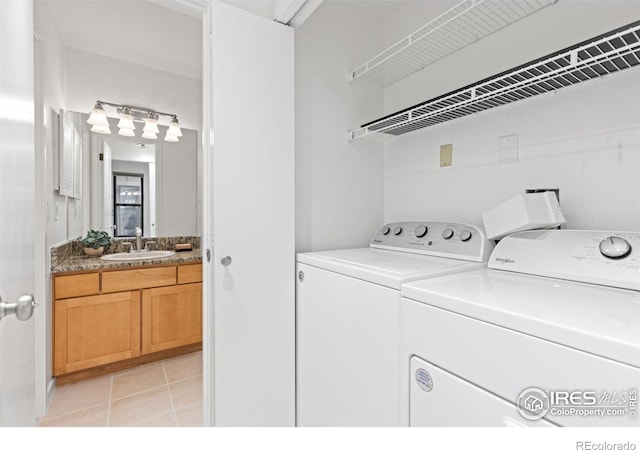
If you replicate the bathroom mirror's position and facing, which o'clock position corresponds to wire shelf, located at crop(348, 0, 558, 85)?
The wire shelf is roughly at 11 o'clock from the bathroom mirror.

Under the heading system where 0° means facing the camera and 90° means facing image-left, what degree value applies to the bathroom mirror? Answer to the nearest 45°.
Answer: approximately 0°

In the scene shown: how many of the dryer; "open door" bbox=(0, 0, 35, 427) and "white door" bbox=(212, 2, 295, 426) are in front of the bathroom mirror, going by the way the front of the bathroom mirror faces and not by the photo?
3

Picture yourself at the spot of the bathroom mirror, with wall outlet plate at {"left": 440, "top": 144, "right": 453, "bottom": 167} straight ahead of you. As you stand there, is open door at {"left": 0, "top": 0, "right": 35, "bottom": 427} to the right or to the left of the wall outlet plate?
right

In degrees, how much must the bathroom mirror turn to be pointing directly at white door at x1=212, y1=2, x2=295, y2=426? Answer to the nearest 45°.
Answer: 0° — it already faces it

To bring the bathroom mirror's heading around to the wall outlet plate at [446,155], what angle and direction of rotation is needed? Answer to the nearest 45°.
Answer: approximately 45° to its left
